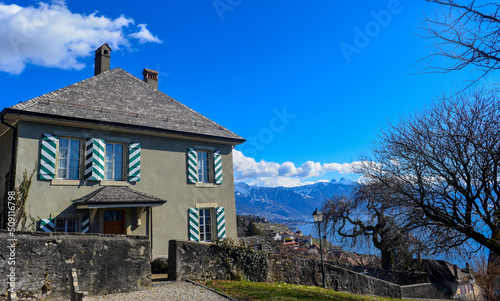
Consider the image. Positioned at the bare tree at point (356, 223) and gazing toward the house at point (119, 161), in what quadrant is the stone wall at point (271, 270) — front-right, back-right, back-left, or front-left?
front-left

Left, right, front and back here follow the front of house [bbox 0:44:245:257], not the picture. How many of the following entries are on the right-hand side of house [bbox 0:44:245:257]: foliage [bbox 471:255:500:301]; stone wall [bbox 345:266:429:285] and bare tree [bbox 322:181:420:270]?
0

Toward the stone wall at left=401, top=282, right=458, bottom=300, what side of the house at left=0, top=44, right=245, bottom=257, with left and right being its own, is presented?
left

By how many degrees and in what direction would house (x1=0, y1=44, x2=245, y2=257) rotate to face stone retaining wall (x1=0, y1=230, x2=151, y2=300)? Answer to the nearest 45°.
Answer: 0° — it already faces it

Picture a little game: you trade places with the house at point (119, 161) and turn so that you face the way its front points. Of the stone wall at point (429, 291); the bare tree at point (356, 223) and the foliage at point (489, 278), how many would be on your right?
0

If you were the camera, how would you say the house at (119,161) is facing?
facing the viewer

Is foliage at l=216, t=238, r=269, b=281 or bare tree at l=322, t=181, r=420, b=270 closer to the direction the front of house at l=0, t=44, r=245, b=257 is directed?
the foliage

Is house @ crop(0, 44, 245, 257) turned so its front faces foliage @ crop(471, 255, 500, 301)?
no

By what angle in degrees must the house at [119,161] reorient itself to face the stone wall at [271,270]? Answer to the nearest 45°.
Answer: approximately 45° to its left

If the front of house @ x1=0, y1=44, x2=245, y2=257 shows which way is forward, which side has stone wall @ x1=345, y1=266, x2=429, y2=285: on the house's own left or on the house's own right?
on the house's own left

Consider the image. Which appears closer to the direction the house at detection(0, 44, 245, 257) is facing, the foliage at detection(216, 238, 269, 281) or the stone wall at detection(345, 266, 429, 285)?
the foliage
